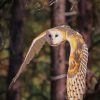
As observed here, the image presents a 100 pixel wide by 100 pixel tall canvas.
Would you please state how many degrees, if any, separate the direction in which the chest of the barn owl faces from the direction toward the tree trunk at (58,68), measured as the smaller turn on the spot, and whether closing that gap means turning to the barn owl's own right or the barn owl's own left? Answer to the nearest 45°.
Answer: approximately 135° to the barn owl's own right

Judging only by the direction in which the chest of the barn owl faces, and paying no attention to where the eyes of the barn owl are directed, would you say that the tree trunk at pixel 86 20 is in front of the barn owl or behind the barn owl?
behind

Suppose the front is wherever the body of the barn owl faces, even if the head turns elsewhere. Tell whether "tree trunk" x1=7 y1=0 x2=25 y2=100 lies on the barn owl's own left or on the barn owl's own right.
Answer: on the barn owl's own right

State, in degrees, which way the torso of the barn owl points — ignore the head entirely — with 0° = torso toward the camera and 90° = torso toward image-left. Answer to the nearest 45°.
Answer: approximately 45°
